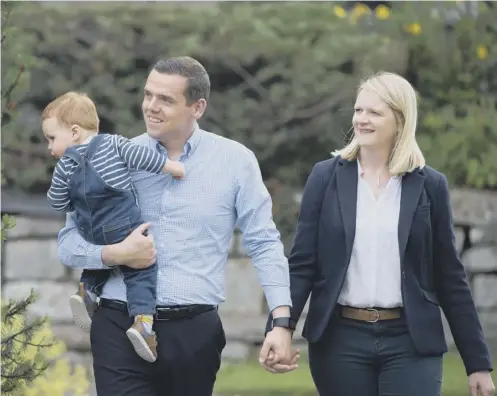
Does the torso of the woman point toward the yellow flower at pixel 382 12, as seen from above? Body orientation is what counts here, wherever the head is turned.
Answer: no

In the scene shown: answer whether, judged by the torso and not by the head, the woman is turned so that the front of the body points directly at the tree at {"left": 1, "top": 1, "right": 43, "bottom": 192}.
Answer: no

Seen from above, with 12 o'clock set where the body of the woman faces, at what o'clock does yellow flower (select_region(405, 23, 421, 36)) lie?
The yellow flower is roughly at 6 o'clock from the woman.

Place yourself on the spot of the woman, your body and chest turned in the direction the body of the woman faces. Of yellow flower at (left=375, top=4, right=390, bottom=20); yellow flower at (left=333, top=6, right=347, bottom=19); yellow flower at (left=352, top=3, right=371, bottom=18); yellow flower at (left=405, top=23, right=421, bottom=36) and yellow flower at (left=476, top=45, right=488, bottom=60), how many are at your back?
5

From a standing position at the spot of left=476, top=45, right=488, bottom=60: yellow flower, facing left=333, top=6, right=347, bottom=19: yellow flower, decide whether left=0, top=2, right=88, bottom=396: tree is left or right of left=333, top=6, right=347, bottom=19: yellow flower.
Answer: left

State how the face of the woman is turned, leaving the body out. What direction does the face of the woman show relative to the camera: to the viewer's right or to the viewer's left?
to the viewer's left

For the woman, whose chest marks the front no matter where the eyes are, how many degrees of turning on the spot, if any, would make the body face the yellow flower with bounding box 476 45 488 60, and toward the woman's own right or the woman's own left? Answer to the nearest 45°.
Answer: approximately 180°

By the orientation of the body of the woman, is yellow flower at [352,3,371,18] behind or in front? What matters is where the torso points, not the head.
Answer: behind

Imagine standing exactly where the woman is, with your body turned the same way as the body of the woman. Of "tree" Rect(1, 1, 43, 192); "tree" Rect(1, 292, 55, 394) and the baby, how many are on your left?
0

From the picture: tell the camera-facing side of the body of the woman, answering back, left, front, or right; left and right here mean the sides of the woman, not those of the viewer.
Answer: front

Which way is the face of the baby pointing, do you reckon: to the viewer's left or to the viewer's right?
to the viewer's left

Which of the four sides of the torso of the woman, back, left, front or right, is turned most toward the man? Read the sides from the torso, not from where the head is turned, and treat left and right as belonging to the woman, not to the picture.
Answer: right

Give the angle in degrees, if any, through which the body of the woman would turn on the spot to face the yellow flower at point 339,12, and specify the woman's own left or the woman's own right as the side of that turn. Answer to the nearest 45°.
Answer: approximately 180°

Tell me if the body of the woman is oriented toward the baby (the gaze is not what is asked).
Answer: no
